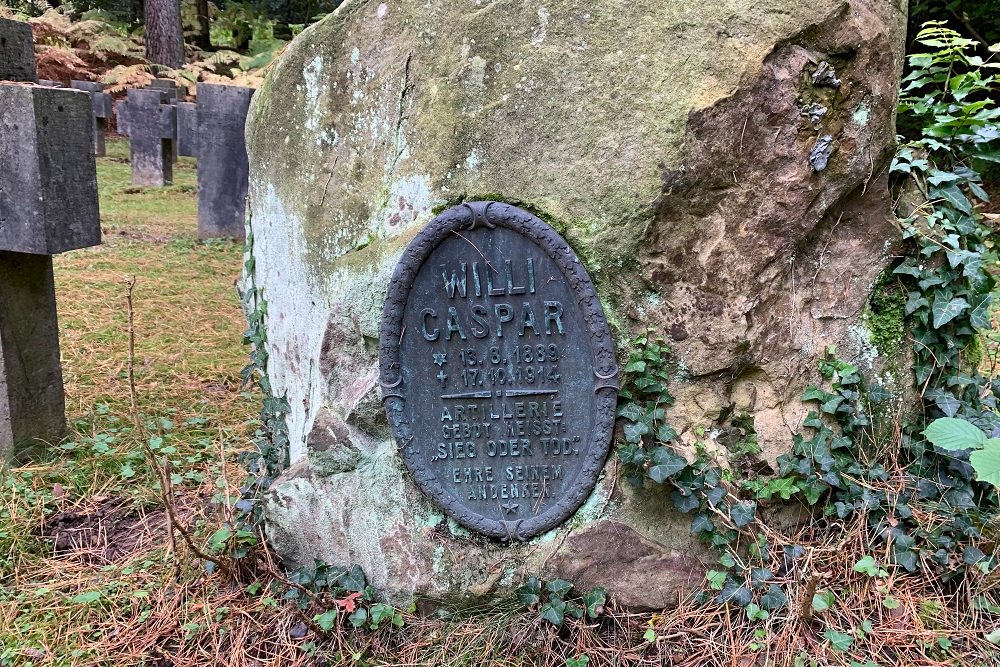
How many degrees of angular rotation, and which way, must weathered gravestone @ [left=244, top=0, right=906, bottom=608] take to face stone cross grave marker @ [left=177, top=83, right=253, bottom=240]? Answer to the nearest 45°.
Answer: approximately 135° to its right

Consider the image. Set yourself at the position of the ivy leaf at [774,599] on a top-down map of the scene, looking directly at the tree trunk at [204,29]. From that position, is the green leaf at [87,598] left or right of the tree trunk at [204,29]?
left

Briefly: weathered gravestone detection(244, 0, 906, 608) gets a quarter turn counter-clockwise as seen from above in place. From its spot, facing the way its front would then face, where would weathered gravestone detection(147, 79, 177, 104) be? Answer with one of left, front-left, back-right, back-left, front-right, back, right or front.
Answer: back-left

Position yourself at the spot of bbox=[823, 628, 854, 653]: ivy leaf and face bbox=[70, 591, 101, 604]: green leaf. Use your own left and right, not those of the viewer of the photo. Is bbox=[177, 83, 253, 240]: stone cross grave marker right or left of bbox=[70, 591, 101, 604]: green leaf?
right

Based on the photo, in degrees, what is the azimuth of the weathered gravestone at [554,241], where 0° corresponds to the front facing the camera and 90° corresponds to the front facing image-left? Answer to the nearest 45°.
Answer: approximately 0°

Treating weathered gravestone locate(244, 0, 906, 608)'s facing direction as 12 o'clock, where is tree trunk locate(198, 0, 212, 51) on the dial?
The tree trunk is roughly at 5 o'clock from the weathered gravestone.

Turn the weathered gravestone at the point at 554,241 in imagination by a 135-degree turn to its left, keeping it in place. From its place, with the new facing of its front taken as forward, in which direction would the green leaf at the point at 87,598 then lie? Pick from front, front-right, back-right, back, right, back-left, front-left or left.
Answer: back-left

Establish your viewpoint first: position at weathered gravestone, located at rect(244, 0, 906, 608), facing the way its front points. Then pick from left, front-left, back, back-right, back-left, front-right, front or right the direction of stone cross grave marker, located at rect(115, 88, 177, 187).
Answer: back-right

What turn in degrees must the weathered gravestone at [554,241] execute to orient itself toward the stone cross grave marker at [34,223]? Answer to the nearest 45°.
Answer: approximately 90° to its right
